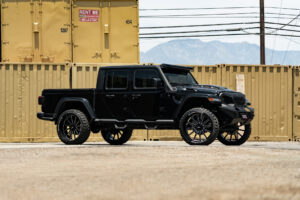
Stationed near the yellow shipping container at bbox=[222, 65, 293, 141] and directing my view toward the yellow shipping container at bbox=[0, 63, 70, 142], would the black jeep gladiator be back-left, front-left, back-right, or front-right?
front-left

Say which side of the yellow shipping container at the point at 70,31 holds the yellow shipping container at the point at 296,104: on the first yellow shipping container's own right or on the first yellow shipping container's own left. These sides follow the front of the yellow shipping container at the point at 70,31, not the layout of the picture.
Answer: on the first yellow shipping container's own left

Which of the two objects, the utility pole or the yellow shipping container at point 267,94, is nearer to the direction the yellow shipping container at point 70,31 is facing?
the yellow shipping container

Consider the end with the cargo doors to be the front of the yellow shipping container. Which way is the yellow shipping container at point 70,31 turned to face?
toward the camera

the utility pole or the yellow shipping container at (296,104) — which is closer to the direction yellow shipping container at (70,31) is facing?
the yellow shipping container

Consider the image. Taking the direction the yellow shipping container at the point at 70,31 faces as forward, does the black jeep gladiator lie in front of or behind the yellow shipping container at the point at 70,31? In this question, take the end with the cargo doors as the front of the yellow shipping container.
in front

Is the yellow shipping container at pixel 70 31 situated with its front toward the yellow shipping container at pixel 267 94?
no

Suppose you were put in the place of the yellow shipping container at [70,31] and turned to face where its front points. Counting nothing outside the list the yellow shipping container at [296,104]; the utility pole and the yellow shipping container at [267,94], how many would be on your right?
0

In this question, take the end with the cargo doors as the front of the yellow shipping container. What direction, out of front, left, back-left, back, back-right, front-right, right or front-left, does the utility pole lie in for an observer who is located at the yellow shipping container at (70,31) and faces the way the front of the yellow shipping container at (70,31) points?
back-left
